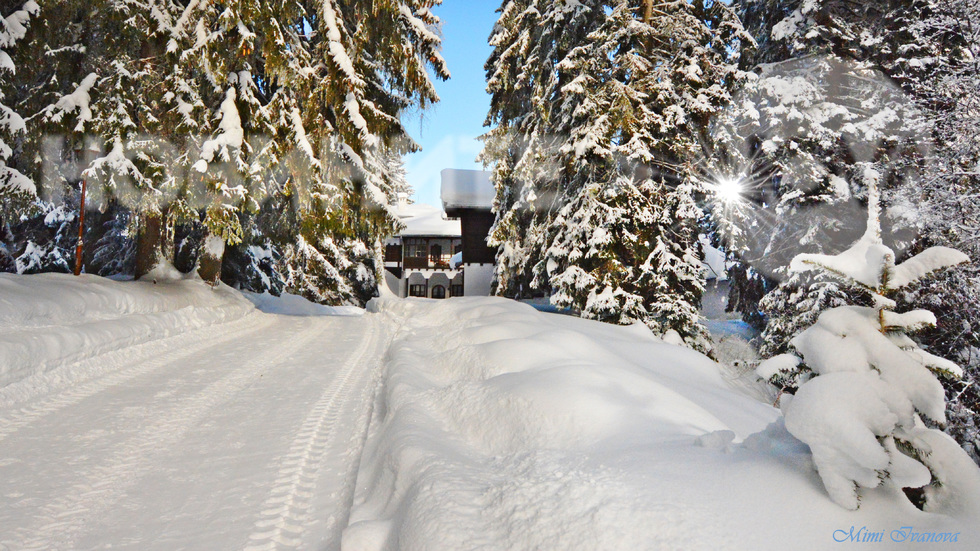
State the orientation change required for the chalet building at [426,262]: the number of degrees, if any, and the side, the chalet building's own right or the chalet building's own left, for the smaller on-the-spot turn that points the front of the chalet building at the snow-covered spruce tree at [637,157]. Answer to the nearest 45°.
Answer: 0° — it already faces it

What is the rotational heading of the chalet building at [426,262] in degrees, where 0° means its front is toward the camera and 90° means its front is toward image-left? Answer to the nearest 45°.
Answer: approximately 0°

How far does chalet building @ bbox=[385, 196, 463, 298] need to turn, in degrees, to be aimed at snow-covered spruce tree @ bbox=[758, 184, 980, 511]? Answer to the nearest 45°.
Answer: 0° — it already faces it

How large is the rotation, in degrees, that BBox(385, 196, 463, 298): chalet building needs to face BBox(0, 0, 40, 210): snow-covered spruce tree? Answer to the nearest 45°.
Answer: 0° — it already faces it

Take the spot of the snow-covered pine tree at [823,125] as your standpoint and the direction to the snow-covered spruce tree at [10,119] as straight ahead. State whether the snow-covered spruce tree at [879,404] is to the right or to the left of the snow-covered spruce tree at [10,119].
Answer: left
